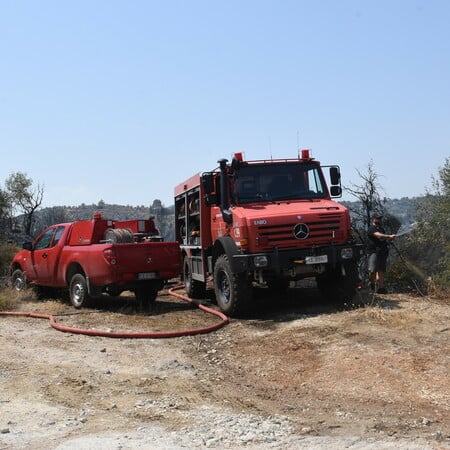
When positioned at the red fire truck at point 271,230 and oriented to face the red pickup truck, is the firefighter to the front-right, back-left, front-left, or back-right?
back-right

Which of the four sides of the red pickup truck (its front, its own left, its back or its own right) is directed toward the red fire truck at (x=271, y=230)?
back

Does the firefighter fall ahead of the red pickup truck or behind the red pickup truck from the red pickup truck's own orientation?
behind

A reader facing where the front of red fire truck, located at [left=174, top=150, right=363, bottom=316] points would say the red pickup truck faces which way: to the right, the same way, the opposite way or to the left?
the opposite way

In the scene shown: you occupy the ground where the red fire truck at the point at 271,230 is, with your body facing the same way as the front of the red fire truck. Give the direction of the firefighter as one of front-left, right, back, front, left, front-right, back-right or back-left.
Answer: left

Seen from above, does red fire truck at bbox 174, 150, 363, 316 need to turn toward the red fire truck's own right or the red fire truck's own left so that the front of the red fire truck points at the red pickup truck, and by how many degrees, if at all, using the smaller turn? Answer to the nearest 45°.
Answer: approximately 135° to the red fire truck's own right

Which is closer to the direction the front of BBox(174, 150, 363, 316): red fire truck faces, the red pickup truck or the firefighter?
the firefighter

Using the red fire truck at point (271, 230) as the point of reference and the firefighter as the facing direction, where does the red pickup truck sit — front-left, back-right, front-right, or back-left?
back-left

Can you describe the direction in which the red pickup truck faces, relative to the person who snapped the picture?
facing away from the viewer and to the left of the viewer

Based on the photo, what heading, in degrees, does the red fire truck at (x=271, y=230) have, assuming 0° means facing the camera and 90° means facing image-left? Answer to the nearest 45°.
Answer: approximately 315°
